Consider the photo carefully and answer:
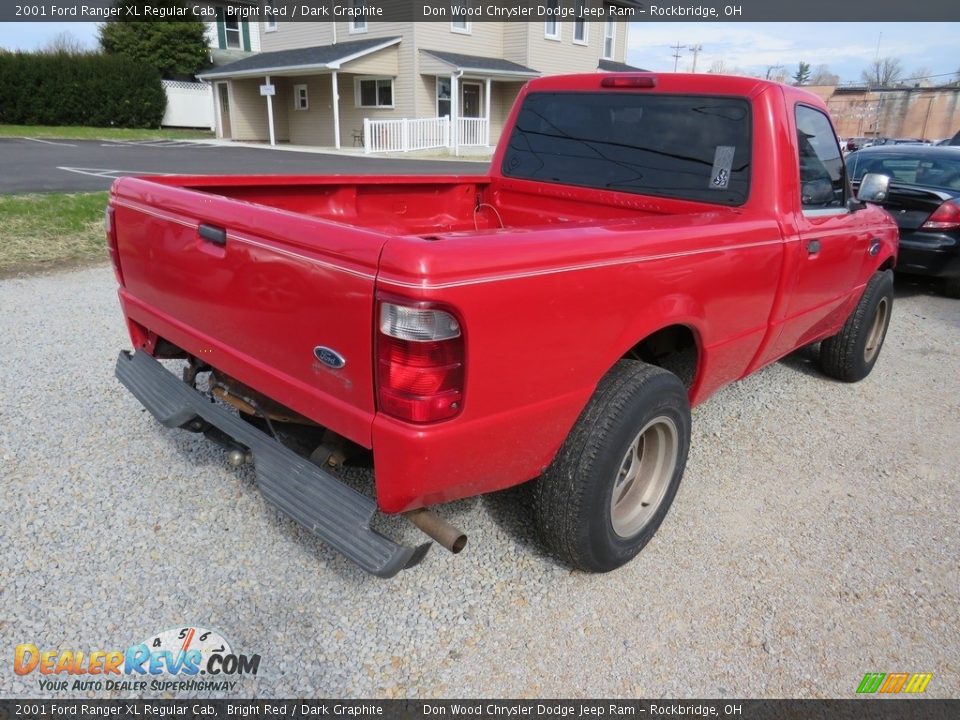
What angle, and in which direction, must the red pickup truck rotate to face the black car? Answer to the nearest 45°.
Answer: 0° — it already faces it

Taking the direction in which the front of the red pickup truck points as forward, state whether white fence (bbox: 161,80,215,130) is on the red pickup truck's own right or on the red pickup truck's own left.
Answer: on the red pickup truck's own left

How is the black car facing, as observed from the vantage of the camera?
facing away from the viewer and to the right of the viewer

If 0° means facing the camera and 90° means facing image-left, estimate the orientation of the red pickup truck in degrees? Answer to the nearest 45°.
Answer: approximately 225°

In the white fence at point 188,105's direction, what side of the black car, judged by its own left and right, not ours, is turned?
left

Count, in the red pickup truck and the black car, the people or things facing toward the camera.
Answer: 0

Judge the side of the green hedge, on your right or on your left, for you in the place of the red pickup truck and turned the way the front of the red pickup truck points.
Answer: on your left

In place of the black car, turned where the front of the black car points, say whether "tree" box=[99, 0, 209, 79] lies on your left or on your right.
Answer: on your left
